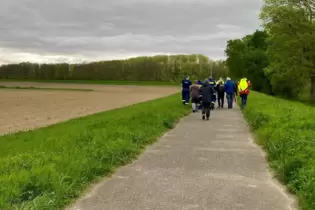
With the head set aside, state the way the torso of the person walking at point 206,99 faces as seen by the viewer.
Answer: away from the camera

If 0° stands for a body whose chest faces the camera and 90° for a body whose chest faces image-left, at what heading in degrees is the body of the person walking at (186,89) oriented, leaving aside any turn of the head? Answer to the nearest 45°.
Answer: approximately 180°

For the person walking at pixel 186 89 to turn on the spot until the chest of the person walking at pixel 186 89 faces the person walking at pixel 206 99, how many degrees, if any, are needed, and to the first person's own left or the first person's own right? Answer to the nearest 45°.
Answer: approximately 180°

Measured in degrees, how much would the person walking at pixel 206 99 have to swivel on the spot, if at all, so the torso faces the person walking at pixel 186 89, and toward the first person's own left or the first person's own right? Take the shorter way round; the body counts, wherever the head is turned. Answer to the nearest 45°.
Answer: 0° — they already face them

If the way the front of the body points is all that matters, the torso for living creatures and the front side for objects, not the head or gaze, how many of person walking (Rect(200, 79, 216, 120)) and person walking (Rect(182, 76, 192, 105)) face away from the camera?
2
